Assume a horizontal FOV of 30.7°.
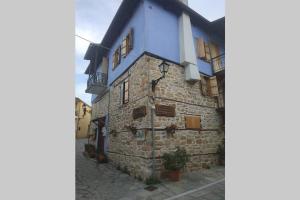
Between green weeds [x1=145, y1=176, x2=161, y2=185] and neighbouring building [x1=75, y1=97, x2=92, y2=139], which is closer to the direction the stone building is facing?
the green weeds
